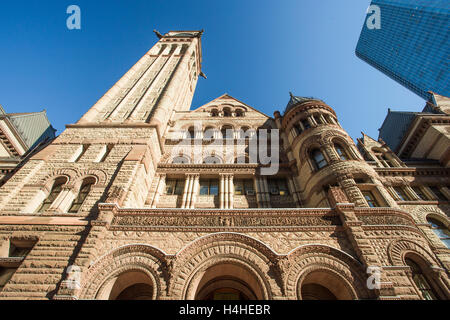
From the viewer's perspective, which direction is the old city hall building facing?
toward the camera
